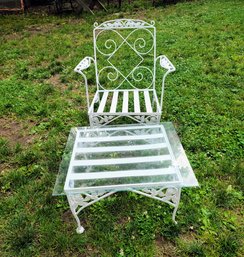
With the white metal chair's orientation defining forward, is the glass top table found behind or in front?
in front

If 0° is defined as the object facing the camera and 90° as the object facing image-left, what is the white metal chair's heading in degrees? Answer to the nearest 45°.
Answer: approximately 0°
